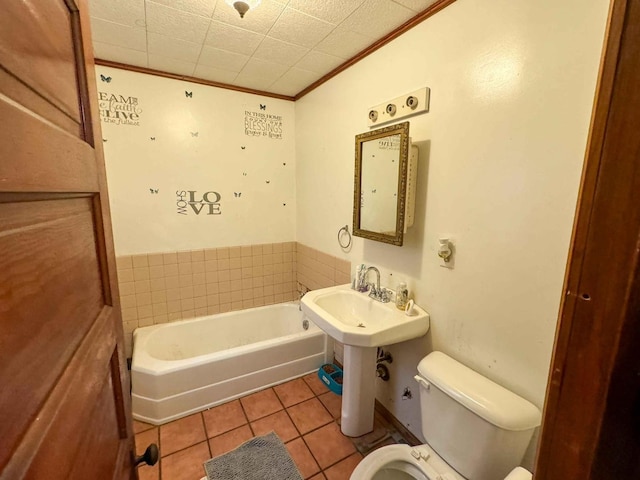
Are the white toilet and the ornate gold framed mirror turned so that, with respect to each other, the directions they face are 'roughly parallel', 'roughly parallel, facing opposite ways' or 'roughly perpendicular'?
roughly parallel

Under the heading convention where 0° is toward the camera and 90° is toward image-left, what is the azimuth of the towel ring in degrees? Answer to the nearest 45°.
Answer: approximately 45°

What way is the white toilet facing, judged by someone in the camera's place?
facing the viewer and to the left of the viewer

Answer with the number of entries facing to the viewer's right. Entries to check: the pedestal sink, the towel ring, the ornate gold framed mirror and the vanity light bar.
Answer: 0

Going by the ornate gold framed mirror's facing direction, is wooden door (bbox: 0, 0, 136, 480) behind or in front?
in front

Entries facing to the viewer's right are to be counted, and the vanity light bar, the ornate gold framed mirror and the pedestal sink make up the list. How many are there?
0

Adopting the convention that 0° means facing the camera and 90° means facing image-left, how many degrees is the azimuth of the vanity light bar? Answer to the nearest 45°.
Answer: approximately 45°

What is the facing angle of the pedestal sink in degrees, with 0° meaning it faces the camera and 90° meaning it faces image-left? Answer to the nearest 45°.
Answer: approximately 45°

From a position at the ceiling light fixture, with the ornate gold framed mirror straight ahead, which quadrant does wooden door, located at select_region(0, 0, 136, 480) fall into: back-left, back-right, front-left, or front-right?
back-right

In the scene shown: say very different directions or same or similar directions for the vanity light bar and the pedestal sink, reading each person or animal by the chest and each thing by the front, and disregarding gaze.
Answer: same or similar directions
